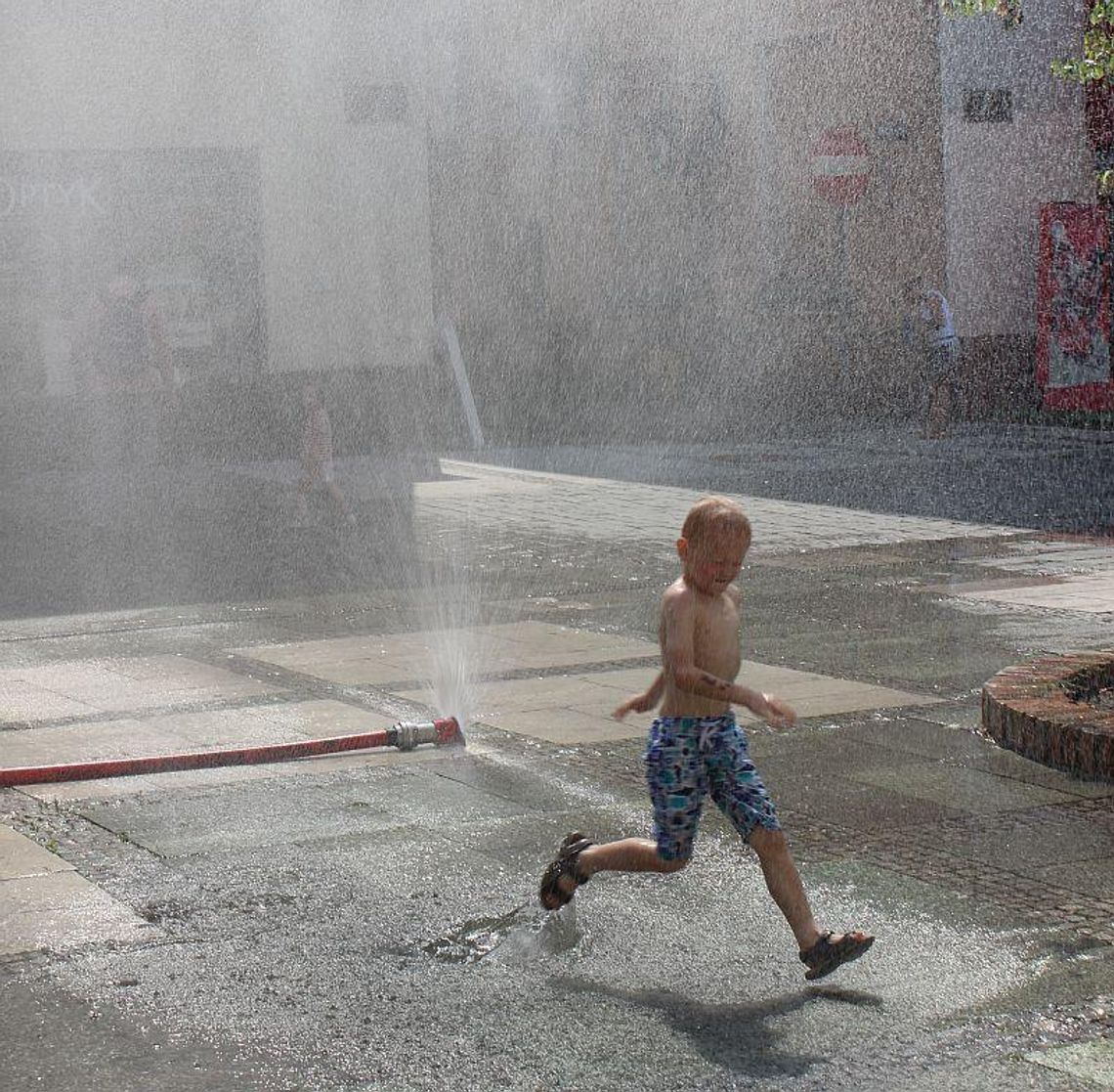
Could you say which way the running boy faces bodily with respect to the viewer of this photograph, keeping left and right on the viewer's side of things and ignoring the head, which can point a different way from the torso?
facing the viewer and to the right of the viewer

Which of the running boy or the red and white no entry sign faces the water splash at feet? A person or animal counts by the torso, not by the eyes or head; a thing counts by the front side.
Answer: the red and white no entry sign

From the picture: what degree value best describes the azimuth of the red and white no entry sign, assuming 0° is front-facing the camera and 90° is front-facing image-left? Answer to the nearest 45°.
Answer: approximately 0°

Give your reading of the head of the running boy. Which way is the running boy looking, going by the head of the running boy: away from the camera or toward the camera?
toward the camera

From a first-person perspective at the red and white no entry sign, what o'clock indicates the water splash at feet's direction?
The water splash at feet is roughly at 12 o'clock from the red and white no entry sign.

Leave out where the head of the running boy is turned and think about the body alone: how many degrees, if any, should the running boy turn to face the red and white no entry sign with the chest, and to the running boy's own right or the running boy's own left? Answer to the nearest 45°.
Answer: approximately 135° to the running boy's own left

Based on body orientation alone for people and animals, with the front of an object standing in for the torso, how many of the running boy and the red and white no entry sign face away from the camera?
0

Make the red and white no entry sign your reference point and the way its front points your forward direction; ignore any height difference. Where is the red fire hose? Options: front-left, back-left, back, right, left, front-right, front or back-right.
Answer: front

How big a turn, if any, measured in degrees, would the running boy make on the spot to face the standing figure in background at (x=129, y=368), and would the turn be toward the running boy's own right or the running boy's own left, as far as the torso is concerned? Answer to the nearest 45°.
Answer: approximately 135° to the running boy's own left

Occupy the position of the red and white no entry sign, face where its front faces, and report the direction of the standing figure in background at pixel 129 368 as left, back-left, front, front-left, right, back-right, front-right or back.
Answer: front-right

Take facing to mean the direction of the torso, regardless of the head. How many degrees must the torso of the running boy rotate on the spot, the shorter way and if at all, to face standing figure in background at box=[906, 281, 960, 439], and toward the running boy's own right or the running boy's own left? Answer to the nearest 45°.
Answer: approximately 135° to the running boy's own left

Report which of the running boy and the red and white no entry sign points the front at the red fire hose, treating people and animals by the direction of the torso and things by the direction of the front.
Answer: the red and white no entry sign
